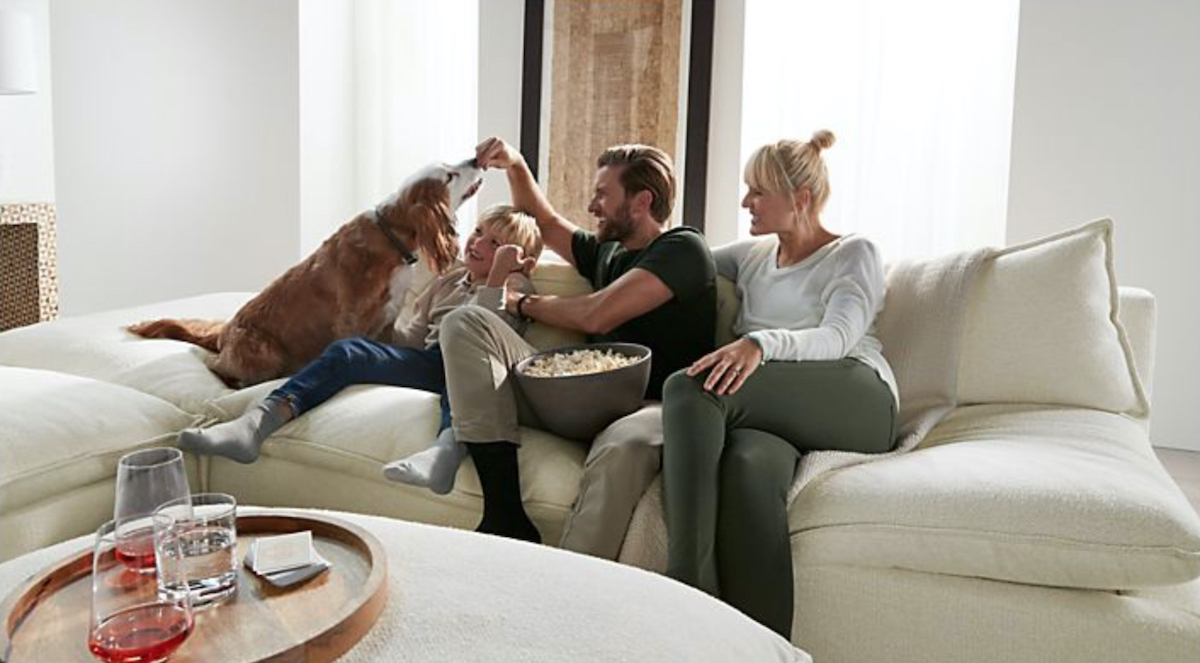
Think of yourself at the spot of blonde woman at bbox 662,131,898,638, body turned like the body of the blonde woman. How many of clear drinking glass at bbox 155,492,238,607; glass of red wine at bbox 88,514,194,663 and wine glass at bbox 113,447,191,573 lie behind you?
0

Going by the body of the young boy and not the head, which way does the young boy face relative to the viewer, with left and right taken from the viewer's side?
facing the viewer and to the left of the viewer

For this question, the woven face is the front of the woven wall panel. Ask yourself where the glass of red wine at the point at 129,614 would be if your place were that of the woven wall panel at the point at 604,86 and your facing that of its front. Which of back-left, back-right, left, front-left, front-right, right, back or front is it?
front

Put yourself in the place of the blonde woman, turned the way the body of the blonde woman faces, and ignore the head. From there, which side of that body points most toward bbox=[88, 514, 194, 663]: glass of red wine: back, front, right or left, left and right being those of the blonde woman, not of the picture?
front

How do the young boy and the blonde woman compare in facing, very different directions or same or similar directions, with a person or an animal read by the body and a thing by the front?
same or similar directions

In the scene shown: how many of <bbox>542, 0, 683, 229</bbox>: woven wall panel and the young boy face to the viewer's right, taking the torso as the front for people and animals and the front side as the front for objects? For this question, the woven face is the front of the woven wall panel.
0

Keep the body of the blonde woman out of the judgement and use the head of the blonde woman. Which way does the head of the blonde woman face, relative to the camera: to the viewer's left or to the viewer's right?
to the viewer's left

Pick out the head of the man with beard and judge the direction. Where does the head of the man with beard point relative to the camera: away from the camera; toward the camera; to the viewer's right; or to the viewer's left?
to the viewer's left

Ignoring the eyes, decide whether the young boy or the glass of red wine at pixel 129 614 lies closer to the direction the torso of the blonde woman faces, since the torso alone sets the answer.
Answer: the glass of red wine

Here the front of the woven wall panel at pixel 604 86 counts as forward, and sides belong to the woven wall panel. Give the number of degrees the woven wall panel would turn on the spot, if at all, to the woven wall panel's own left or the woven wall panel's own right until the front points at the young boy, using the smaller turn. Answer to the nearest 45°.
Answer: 0° — it already faces them

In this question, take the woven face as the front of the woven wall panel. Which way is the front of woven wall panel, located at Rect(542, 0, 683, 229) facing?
toward the camera

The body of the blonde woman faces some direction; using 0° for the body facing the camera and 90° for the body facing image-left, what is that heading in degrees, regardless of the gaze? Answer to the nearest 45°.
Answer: approximately 45°

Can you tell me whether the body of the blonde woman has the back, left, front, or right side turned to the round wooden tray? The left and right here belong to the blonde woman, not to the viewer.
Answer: front

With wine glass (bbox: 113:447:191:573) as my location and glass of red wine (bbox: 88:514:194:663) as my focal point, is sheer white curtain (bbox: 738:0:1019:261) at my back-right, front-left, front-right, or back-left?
back-left

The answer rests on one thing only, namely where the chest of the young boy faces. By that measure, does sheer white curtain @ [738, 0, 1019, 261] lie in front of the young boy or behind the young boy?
behind

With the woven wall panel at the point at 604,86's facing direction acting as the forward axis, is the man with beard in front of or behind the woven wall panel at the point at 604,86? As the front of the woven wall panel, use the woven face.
in front
